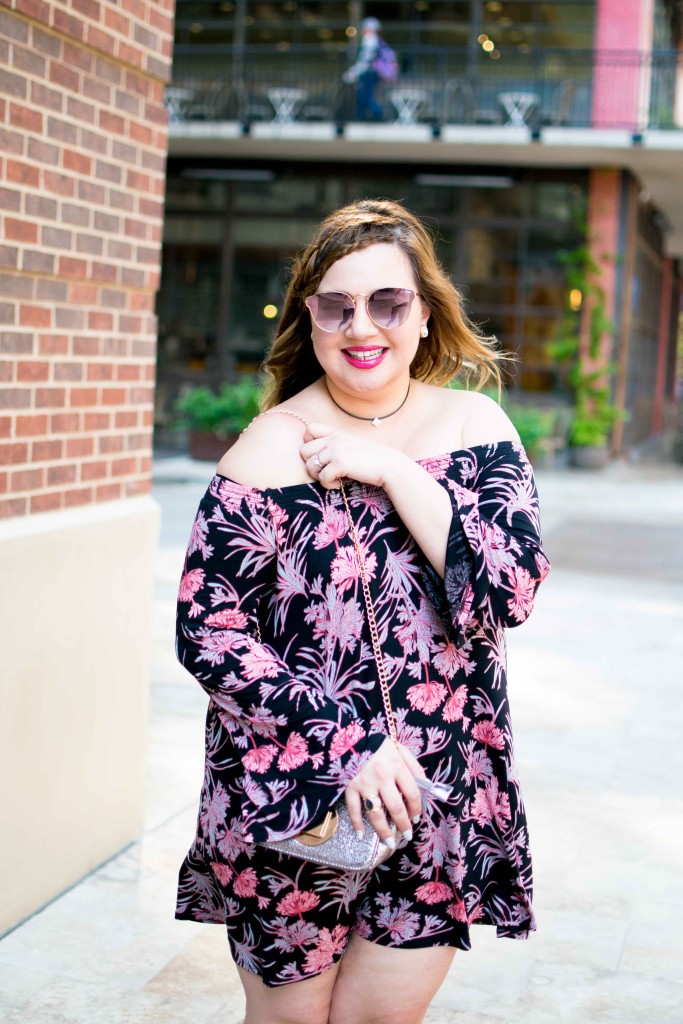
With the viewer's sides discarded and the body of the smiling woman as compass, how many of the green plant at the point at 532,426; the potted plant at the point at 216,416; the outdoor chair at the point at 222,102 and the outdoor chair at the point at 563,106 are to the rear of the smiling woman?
4

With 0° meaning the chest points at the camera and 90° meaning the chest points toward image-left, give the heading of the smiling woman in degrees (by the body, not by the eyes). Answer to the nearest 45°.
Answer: approximately 0°

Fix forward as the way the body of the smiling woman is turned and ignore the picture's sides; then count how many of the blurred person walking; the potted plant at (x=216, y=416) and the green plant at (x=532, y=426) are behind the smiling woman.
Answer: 3

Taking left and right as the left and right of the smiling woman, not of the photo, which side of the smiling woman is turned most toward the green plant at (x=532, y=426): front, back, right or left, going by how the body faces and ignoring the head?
back

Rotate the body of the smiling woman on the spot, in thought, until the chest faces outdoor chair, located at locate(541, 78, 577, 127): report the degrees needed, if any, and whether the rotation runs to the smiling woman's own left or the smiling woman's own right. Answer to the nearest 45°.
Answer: approximately 180°

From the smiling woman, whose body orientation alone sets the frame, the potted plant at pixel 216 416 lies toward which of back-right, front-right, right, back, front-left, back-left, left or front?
back

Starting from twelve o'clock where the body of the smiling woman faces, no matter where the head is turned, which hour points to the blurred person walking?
The blurred person walking is roughly at 6 o'clock from the smiling woman.
